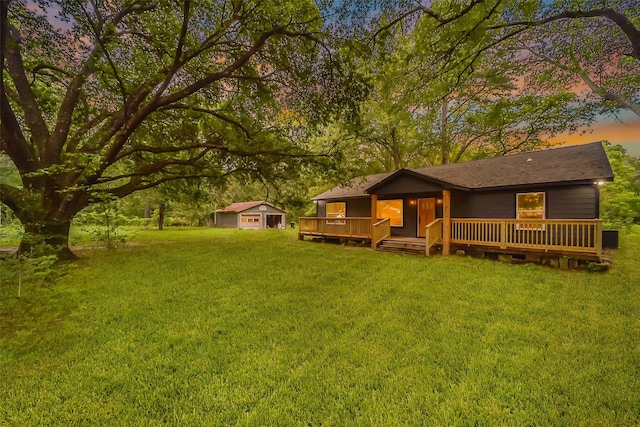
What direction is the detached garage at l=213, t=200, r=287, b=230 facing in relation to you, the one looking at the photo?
facing the viewer and to the right of the viewer

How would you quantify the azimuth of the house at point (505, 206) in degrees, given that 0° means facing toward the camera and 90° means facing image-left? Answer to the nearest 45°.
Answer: approximately 45°

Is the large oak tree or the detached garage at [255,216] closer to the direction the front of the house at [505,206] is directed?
the large oak tree

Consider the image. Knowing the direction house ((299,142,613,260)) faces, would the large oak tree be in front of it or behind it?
in front

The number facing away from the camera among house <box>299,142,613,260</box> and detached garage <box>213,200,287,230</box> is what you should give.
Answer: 0

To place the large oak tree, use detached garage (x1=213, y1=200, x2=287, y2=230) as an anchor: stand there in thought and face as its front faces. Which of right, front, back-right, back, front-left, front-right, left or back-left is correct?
front-right

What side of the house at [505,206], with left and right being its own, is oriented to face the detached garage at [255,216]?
right

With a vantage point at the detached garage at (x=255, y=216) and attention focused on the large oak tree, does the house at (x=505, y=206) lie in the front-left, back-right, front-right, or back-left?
front-left

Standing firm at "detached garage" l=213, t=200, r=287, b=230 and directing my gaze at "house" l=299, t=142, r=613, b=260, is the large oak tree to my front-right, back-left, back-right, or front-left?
front-right
